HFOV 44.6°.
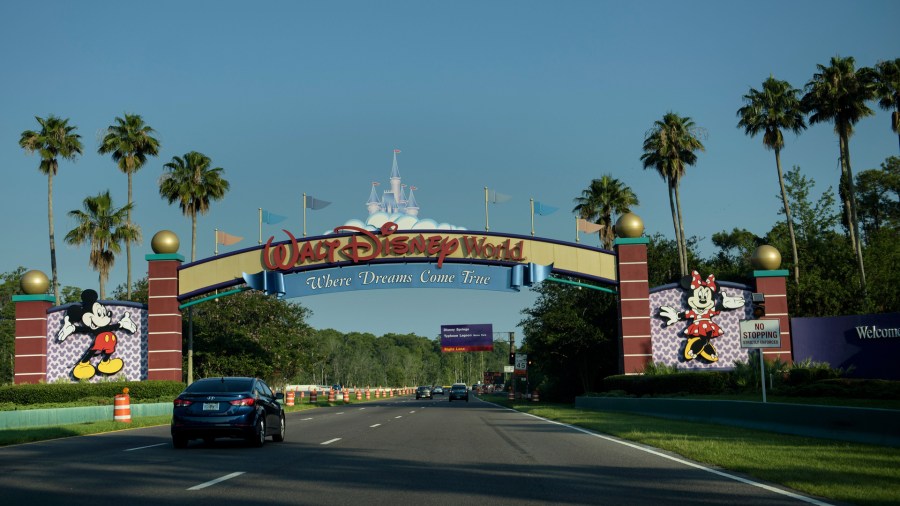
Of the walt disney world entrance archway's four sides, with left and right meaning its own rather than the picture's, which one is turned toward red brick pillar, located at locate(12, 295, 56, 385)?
right

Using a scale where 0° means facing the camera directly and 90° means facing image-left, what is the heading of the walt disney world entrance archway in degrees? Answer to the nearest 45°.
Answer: approximately 0°

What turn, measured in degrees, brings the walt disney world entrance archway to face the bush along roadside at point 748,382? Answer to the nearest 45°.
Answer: approximately 45° to its left

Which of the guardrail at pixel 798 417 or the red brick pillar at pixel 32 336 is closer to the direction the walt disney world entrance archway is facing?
the guardrail

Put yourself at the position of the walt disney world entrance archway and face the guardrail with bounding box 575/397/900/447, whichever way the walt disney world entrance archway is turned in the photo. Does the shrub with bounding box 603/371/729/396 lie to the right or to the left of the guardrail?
left

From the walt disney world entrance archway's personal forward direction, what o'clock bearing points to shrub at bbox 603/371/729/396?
The shrub is roughly at 10 o'clock from the walt disney world entrance archway.

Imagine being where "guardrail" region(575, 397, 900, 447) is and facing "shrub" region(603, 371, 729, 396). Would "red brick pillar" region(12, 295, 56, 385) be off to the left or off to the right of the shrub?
left
